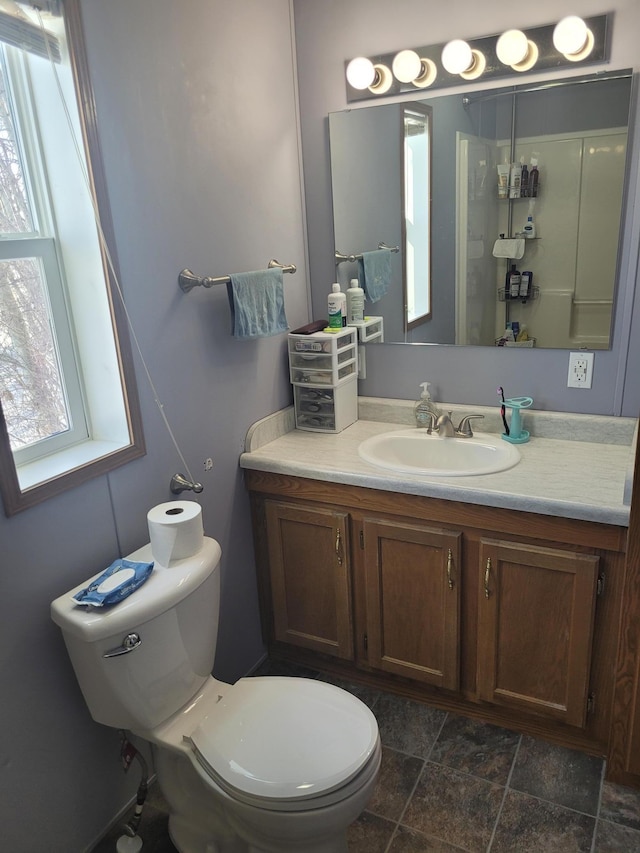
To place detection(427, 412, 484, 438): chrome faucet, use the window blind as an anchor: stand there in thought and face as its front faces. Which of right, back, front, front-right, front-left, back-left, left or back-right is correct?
front-left

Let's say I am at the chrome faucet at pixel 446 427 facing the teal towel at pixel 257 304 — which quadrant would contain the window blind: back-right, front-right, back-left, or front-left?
front-left

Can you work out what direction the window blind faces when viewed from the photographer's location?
facing the viewer and to the right of the viewer

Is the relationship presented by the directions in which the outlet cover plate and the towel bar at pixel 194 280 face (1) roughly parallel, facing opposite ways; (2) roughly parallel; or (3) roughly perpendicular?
roughly perpendicular

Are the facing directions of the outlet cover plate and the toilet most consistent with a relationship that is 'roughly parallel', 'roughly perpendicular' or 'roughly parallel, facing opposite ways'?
roughly perpendicular

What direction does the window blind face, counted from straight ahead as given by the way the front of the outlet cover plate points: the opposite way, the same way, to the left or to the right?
to the left

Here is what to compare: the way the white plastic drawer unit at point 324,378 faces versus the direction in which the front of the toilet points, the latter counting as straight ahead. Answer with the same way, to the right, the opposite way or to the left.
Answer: to the right

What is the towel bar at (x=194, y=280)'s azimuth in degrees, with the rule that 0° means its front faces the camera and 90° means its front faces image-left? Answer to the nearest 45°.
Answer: approximately 315°

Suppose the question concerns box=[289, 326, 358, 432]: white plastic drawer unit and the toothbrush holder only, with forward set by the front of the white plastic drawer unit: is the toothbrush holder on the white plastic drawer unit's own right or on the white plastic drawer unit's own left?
on the white plastic drawer unit's own left

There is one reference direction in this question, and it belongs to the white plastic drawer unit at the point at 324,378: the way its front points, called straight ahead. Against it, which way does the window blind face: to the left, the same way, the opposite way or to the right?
to the left

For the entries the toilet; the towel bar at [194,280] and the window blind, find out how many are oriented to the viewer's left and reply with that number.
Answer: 0

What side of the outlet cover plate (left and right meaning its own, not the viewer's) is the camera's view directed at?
front
